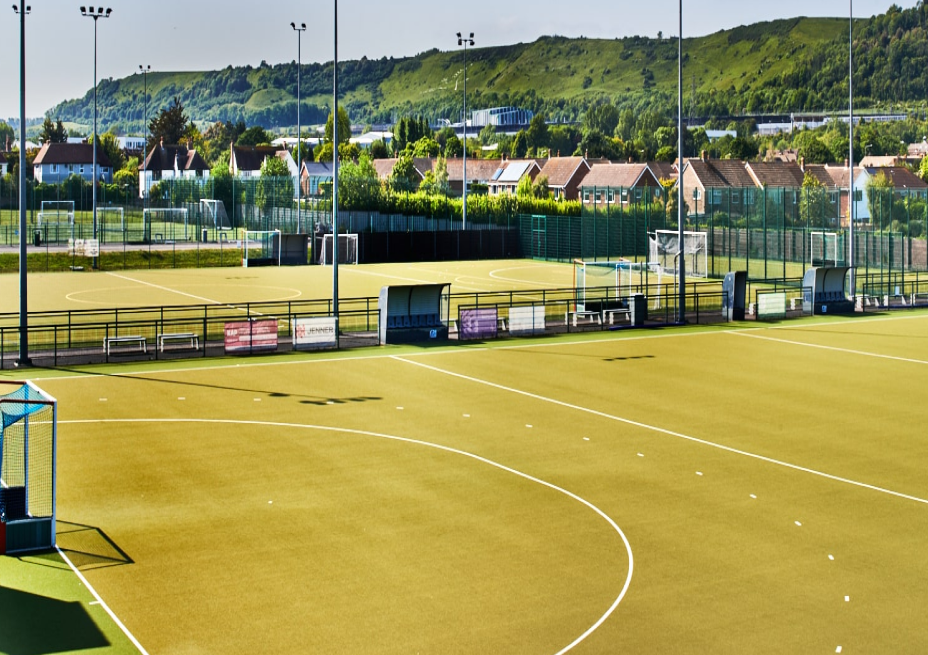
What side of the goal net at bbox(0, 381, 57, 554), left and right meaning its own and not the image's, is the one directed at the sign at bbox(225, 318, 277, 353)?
left

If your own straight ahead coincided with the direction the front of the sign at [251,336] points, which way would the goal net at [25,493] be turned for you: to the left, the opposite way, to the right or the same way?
to the left

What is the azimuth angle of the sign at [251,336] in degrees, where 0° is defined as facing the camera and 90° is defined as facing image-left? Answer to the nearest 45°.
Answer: approximately 0°

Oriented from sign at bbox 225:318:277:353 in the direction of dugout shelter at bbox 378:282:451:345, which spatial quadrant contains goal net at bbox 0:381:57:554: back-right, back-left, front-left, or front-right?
back-right

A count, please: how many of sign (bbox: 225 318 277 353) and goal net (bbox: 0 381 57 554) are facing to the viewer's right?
1

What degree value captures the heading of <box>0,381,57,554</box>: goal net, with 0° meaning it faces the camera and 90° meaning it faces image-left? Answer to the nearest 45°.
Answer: approximately 270°

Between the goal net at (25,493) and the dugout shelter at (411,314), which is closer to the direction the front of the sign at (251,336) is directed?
the goal net

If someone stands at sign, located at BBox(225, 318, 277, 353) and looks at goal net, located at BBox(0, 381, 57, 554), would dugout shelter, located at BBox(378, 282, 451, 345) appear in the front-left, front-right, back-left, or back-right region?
back-left

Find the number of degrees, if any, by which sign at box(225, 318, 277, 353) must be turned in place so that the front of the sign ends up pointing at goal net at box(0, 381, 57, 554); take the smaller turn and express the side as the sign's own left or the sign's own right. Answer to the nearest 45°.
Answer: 0° — it already faces it
